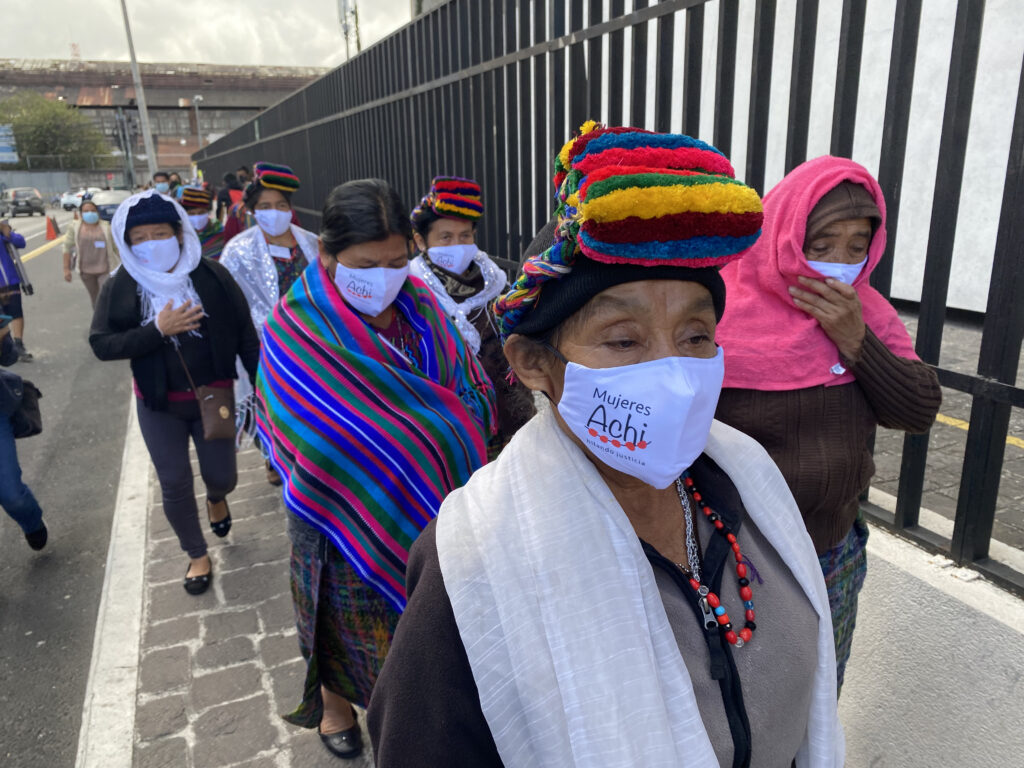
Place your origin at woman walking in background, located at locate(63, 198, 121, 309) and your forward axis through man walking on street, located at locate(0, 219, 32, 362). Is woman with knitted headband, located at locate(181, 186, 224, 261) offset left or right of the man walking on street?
left

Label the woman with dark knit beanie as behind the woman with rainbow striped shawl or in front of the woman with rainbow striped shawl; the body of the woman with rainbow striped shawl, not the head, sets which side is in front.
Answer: behind

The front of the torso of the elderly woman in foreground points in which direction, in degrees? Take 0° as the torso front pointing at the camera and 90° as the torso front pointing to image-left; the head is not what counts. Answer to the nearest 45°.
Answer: approximately 315°

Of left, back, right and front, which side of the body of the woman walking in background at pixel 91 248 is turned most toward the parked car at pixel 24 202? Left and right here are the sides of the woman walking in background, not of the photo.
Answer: back

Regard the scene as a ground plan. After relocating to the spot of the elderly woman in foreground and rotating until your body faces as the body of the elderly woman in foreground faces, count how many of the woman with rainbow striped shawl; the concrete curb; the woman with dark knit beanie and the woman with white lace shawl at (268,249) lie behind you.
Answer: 4

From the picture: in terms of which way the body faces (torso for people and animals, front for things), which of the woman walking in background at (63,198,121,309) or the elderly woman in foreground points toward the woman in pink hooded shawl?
the woman walking in background

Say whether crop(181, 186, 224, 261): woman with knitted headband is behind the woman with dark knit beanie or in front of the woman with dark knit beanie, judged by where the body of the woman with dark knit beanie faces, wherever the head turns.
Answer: behind

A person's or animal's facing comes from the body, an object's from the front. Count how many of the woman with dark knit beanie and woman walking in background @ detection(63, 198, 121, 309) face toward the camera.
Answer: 2

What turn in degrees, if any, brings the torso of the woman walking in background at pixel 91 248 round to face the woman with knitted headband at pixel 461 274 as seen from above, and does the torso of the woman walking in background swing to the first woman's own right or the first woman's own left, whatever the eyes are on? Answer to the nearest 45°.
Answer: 0° — they already face them

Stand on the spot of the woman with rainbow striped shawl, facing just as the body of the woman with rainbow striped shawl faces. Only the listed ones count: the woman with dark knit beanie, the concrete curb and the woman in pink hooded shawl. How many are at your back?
2

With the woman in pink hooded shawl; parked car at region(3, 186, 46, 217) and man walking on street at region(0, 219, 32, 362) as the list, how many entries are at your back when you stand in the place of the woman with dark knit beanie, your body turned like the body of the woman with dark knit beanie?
2
